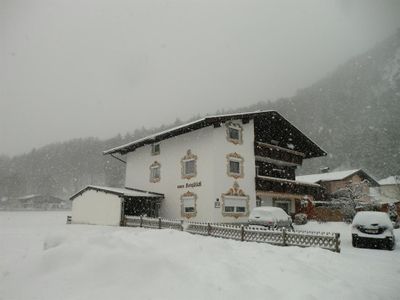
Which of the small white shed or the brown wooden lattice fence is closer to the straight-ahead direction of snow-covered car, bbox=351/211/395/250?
the brown wooden lattice fence

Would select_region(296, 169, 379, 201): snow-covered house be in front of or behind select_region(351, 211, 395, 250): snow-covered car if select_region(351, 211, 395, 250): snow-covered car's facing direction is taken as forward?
behind

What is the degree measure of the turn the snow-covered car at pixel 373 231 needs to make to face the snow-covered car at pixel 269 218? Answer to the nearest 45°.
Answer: approximately 90° to its right

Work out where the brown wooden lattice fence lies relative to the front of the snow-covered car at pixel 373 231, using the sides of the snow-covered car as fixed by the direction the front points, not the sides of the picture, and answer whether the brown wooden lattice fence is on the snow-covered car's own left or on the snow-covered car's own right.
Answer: on the snow-covered car's own right
